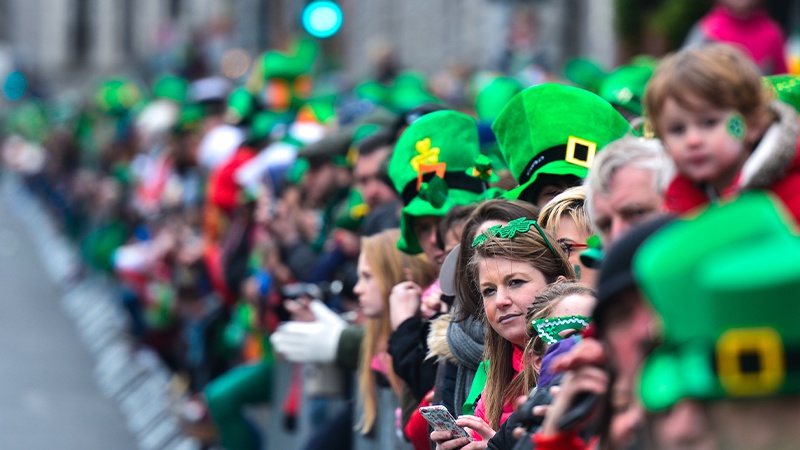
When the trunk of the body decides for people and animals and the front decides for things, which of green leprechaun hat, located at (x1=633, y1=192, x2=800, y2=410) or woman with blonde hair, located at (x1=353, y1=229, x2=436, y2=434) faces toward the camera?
the green leprechaun hat

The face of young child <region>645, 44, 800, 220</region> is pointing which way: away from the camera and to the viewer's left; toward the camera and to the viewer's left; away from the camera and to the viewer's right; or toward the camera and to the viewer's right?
toward the camera and to the viewer's left

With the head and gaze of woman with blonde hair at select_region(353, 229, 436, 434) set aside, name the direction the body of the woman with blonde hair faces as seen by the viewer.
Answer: to the viewer's left

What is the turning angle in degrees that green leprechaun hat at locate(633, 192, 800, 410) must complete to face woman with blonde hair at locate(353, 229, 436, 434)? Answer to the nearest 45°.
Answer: approximately 135° to its right

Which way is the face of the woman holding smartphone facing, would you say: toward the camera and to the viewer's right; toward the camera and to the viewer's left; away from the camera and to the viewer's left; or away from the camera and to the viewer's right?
toward the camera and to the viewer's left

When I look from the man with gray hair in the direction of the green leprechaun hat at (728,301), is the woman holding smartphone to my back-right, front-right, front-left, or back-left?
back-right

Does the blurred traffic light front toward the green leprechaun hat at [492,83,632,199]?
yes

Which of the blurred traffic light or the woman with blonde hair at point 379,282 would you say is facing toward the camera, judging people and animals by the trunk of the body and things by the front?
the blurred traffic light

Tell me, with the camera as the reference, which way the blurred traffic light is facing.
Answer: facing the viewer
